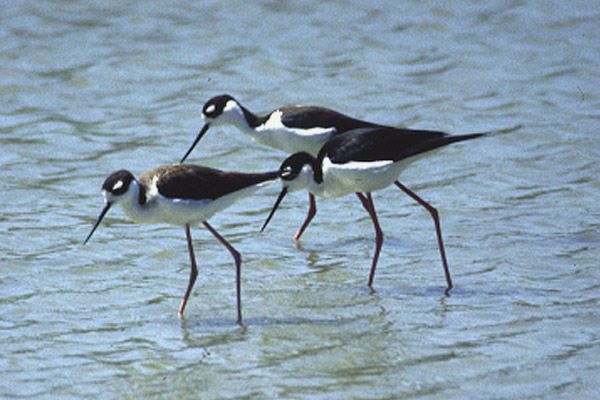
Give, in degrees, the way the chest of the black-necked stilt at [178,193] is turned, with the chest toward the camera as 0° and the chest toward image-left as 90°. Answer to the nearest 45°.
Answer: approximately 90°

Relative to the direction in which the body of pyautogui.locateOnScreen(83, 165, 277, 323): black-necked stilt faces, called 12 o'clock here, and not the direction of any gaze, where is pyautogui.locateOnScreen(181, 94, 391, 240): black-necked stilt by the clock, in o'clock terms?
pyautogui.locateOnScreen(181, 94, 391, 240): black-necked stilt is roughly at 4 o'clock from pyautogui.locateOnScreen(83, 165, 277, 323): black-necked stilt.

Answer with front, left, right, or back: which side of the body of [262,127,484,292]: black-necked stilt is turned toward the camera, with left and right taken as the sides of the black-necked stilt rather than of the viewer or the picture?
left

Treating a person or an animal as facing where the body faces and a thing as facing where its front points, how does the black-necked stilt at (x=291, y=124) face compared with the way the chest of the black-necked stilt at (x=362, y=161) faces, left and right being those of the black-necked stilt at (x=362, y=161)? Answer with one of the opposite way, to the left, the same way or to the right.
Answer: the same way

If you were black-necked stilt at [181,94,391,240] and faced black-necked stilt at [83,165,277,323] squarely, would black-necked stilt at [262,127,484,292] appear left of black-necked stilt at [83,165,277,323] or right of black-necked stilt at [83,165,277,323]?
left

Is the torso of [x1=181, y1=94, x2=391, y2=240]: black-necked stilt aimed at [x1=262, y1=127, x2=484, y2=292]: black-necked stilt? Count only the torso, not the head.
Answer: no

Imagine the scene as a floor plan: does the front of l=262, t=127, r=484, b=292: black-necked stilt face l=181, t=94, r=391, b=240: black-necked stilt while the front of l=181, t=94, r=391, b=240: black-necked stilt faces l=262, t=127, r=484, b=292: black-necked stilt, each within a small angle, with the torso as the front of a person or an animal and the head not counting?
no

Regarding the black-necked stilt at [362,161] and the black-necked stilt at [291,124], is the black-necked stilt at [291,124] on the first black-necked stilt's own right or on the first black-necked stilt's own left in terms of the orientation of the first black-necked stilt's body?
on the first black-necked stilt's own right

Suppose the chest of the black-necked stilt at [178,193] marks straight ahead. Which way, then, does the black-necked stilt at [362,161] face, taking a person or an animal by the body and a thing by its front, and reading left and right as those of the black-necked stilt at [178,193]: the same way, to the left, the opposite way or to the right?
the same way

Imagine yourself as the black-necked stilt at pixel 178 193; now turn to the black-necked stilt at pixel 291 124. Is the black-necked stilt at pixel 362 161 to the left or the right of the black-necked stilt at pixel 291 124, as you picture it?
right

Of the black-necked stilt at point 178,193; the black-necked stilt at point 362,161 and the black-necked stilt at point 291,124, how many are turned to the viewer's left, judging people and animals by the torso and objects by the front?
3

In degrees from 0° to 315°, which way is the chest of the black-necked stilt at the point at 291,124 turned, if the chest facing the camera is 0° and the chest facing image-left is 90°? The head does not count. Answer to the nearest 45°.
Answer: approximately 90°

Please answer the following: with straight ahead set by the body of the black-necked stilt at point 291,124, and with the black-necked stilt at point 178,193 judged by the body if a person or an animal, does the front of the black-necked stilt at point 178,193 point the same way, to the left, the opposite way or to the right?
the same way

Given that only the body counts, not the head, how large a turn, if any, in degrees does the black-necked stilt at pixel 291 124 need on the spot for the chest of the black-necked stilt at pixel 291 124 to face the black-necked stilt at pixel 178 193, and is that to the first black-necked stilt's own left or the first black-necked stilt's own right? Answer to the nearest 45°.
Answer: approximately 45° to the first black-necked stilt's own left

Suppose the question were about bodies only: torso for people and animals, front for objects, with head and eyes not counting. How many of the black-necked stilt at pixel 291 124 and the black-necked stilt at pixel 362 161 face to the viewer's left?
2

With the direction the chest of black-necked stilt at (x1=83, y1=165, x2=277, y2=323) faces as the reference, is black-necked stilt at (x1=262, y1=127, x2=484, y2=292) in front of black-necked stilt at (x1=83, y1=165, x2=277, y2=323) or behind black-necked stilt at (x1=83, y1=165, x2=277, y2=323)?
behind
